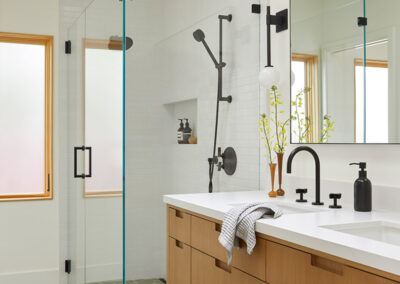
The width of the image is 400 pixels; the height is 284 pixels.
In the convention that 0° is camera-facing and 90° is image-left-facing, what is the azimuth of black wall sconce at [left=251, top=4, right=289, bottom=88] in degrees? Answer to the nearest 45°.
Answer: approximately 45°

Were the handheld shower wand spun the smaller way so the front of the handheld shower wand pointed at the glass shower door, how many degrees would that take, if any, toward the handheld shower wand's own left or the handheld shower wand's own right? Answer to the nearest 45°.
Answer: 0° — it already faces it

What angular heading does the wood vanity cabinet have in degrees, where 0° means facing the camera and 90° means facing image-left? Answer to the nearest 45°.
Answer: approximately 45°

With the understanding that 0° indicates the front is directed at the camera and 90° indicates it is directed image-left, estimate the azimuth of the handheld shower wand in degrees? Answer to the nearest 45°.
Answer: approximately 90°
